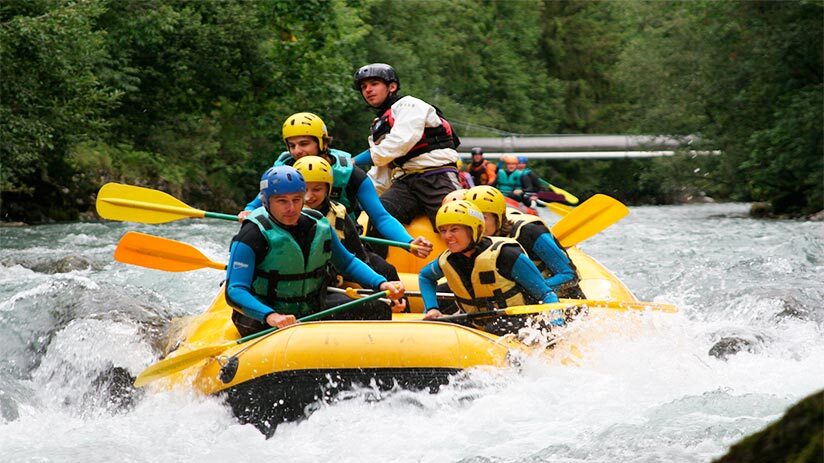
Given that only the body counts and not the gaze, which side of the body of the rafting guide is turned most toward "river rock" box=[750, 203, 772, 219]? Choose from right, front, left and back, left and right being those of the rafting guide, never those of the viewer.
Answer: back

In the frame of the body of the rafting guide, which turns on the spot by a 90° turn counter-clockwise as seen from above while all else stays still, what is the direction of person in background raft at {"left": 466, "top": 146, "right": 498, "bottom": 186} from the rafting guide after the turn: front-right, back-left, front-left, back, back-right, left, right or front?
back-left

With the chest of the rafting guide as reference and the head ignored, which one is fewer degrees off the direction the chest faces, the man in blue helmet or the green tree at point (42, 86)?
the man in blue helmet

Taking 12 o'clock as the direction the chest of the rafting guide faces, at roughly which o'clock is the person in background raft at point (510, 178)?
The person in background raft is roughly at 5 o'clock from the rafting guide.

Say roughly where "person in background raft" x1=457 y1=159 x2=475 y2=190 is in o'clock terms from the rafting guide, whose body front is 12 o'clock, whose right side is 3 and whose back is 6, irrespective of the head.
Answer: The person in background raft is roughly at 5 o'clock from the rafting guide.

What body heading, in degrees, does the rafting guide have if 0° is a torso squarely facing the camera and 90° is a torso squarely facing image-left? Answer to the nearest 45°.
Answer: approximately 45°

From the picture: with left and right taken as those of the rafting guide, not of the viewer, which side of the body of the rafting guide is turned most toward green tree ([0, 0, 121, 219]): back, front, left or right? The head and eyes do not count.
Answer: right

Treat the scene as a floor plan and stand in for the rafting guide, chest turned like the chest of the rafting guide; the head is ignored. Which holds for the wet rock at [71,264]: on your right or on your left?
on your right
